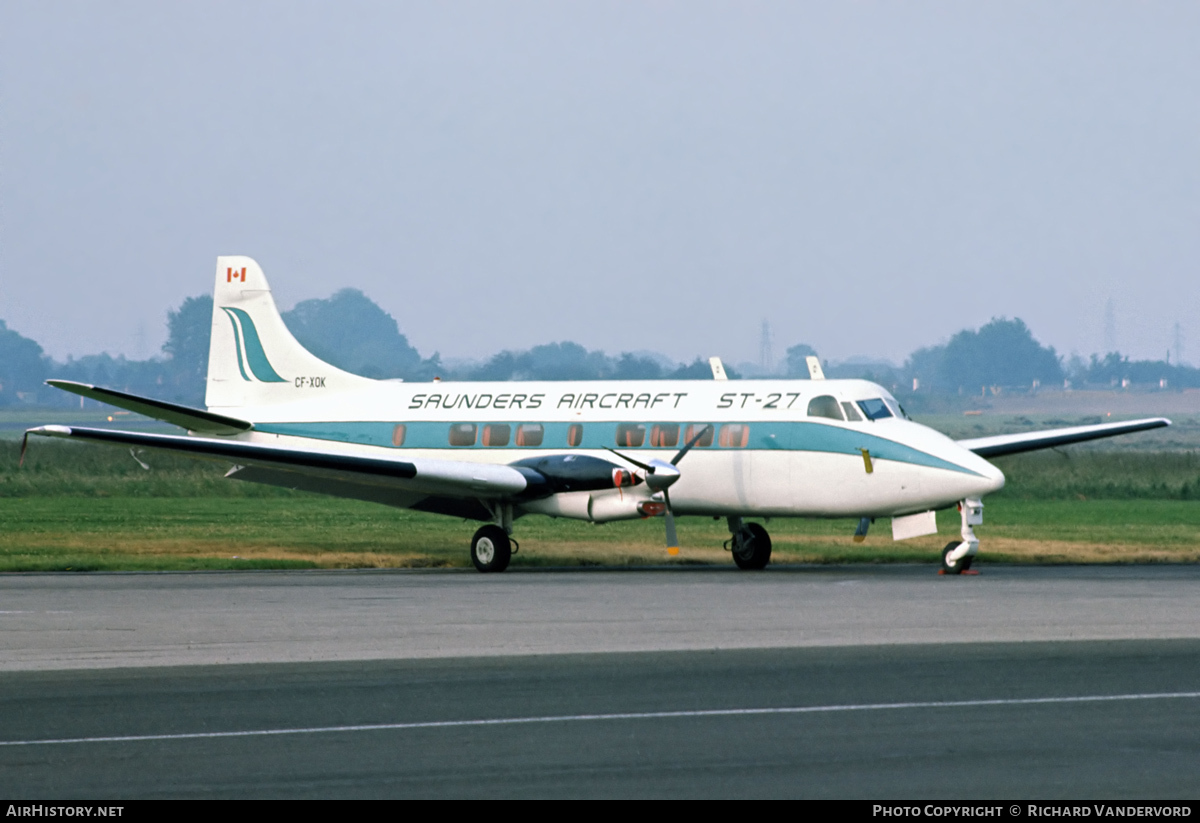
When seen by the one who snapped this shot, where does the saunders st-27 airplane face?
facing the viewer and to the right of the viewer
